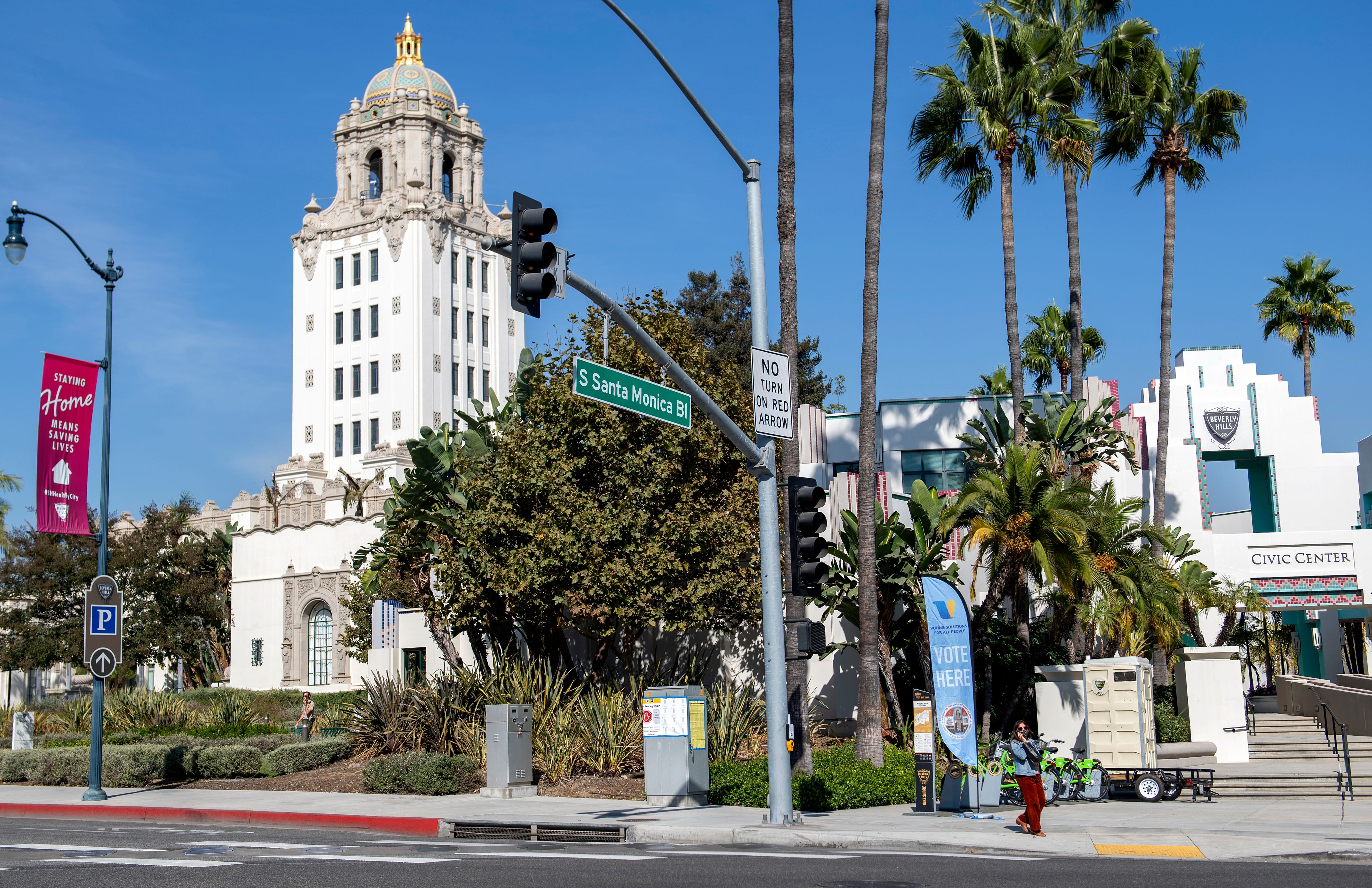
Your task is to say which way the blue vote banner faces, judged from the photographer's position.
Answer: facing the viewer

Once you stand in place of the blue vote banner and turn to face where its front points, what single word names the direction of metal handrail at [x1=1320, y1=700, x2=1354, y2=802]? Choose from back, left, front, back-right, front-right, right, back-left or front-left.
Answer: back-left

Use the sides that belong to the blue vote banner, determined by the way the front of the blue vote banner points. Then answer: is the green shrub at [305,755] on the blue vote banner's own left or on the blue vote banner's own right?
on the blue vote banner's own right

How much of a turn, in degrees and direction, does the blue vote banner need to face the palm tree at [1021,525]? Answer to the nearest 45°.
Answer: approximately 180°

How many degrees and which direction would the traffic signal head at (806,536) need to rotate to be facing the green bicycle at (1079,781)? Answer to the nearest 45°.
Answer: approximately 90° to its left

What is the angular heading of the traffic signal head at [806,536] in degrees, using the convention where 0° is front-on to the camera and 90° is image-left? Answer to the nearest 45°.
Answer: approximately 315°

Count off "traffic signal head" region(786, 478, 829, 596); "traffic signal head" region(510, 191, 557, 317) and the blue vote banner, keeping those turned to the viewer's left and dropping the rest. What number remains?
0

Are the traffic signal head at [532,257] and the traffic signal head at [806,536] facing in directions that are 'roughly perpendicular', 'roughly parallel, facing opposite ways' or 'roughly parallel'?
roughly parallel

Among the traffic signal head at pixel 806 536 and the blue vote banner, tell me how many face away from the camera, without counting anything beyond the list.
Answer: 0

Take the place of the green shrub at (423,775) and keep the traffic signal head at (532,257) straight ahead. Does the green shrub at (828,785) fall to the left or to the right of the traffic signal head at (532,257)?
left

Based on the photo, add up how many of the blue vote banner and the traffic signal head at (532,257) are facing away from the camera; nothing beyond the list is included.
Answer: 0
